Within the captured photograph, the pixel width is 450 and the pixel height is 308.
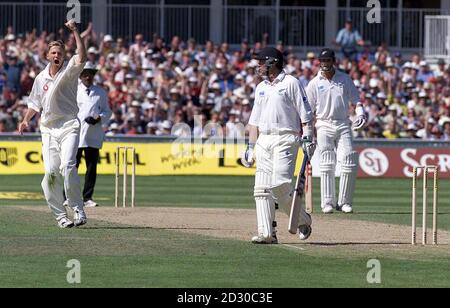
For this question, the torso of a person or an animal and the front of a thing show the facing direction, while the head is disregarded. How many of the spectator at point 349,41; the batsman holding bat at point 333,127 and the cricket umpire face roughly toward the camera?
3

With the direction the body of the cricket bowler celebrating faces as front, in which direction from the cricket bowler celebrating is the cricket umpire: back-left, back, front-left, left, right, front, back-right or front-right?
back

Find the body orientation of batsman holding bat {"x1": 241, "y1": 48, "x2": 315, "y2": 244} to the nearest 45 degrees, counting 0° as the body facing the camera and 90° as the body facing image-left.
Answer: approximately 45°

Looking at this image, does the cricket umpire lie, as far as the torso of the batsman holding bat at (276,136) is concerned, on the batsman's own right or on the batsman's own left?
on the batsman's own right

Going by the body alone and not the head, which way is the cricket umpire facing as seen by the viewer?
toward the camera

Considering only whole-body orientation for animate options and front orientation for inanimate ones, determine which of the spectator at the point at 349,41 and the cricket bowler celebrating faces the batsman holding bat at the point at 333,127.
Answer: the spectator

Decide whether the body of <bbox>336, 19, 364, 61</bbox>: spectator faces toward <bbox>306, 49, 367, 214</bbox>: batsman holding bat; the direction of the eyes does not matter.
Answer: yes

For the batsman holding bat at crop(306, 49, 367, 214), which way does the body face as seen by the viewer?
toward the camera

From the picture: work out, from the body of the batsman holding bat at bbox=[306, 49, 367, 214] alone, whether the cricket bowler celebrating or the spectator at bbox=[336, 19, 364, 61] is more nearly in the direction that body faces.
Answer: the cricket bowler celebrating

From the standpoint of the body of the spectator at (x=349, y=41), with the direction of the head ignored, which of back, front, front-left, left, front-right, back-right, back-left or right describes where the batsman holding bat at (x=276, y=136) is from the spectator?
front

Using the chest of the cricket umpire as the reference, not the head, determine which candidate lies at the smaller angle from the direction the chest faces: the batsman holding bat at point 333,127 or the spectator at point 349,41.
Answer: the batsman holding bat

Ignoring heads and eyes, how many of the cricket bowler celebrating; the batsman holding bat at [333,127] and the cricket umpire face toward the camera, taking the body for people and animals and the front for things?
3

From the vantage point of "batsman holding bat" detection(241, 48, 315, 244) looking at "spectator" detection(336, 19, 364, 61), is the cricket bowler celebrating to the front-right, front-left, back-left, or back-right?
front-left

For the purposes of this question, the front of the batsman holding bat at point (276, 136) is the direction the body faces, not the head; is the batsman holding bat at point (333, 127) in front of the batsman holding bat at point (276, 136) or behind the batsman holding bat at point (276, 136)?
behind
